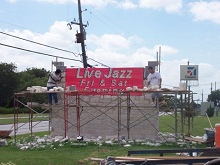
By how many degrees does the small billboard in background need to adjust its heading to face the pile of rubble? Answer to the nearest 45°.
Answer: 0° — it already faces it

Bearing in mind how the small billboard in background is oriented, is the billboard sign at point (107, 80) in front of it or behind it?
in front

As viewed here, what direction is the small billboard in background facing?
toward the camera

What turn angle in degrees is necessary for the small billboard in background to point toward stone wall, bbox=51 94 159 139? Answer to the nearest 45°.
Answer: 0° — it already faces it

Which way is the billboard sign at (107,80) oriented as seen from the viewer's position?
toward the camera

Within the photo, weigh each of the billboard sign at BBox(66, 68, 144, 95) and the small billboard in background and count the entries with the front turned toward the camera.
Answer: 2
